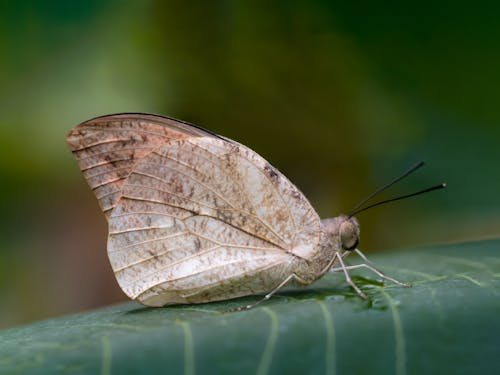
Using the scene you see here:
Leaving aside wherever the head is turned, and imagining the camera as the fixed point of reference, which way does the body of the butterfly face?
to the viewer's right
